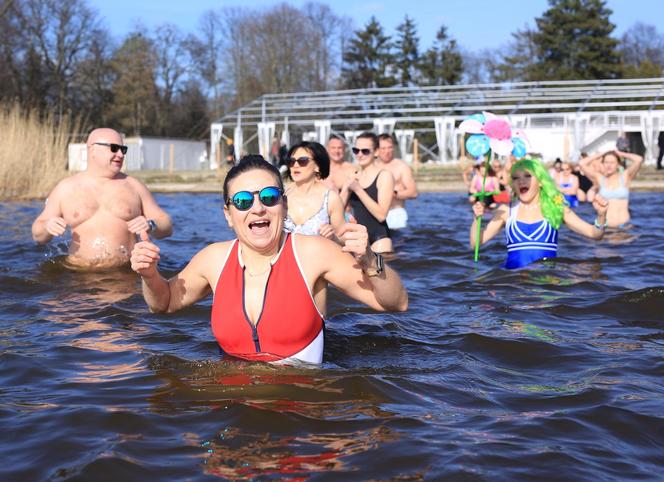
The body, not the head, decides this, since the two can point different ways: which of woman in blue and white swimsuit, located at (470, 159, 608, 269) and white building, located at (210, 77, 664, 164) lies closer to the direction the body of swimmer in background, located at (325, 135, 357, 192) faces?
the woman in blue and white swimsuit

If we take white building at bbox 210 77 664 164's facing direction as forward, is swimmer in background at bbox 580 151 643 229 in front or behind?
in front

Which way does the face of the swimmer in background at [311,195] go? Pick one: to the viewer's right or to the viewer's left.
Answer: to the viewer's left

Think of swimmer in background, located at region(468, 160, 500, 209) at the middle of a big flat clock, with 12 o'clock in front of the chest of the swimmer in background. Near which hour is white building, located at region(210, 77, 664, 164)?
The white building is roughly at 6 o'clock from the swimmer in background.

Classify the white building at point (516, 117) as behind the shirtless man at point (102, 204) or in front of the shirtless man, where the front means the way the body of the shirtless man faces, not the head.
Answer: behind

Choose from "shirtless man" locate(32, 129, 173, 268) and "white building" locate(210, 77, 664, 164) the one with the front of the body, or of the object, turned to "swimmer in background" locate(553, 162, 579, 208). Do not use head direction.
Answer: the white building

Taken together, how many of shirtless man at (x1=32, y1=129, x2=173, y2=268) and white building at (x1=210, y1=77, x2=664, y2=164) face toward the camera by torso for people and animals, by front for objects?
2

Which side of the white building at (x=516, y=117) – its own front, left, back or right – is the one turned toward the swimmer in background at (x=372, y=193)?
front

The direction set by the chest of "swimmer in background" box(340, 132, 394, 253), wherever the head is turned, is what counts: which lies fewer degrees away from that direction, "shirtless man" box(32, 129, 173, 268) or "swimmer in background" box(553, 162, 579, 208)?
the shirtless man

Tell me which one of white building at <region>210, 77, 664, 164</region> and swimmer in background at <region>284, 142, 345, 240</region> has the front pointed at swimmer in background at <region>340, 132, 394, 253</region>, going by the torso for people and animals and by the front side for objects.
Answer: the white building

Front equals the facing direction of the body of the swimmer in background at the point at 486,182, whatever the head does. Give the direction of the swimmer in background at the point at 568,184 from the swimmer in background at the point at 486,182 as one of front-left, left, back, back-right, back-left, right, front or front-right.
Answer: back-left

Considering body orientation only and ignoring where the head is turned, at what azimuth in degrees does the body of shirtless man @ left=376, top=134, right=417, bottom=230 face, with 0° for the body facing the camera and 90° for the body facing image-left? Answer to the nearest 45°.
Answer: approximately 45°

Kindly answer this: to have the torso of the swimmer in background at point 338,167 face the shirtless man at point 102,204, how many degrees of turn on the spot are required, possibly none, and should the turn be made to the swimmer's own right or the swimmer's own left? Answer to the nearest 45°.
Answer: approximately 45° to the swimmer's own right

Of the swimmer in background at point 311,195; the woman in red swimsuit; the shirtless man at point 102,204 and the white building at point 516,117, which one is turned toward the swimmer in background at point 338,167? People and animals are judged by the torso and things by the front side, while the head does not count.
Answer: the white building

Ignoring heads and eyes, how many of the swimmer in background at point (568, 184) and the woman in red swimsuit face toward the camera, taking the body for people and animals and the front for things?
2
